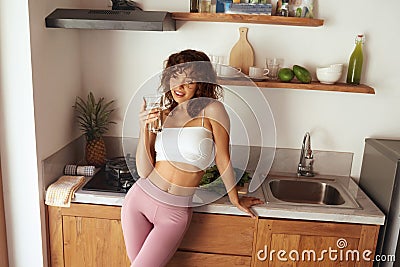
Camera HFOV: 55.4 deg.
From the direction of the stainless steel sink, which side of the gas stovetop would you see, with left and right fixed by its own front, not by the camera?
left

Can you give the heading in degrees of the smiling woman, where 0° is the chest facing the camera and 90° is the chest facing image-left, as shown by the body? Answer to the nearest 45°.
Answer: approximately 0°

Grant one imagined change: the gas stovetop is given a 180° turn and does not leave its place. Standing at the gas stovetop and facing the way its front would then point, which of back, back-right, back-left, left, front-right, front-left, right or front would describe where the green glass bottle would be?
right

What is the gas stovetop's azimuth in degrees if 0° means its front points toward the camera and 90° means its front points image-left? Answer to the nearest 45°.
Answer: approximately 0°

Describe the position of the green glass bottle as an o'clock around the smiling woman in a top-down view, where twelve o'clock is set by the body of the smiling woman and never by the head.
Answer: The green glass bottle is roughly at 8 o'clock from the smiling woman.

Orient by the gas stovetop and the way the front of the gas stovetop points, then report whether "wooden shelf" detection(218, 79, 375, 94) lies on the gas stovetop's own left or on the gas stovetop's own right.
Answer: on the gas stovetop's own left

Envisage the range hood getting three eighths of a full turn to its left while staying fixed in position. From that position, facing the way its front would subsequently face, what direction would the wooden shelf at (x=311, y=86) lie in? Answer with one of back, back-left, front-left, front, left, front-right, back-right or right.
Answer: front-right
